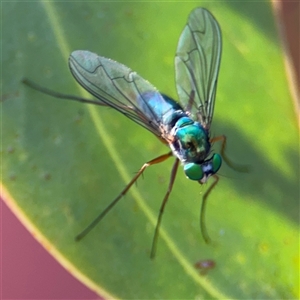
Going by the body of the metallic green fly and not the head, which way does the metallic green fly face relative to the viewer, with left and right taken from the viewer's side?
facing the viewer and to the right of the viewer
